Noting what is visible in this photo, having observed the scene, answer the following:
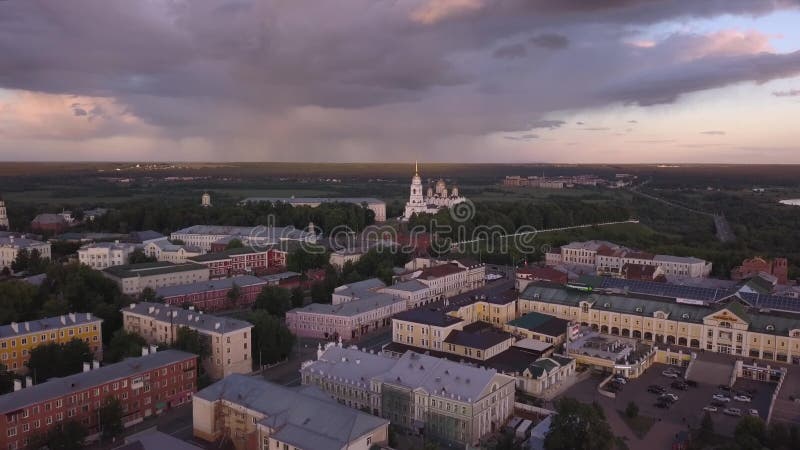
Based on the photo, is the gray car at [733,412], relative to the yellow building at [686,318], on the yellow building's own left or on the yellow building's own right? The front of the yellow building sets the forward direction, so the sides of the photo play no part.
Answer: on the yellow building's own left

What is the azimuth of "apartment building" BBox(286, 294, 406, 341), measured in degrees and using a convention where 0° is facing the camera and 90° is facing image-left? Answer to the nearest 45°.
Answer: approximately 315°

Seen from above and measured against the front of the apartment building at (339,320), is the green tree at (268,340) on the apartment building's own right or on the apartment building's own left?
on the apartment building's own right

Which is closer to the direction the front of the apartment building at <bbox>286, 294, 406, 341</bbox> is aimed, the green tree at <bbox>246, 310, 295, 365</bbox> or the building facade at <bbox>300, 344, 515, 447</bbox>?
the building facade

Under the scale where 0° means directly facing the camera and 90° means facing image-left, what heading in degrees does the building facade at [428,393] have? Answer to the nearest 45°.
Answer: approximately 45°

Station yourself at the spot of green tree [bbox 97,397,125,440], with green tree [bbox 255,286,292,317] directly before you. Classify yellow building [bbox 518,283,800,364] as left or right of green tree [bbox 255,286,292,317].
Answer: right

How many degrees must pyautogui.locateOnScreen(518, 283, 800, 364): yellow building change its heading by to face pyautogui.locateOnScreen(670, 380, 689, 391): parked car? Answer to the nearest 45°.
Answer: approximately 45° to its left
